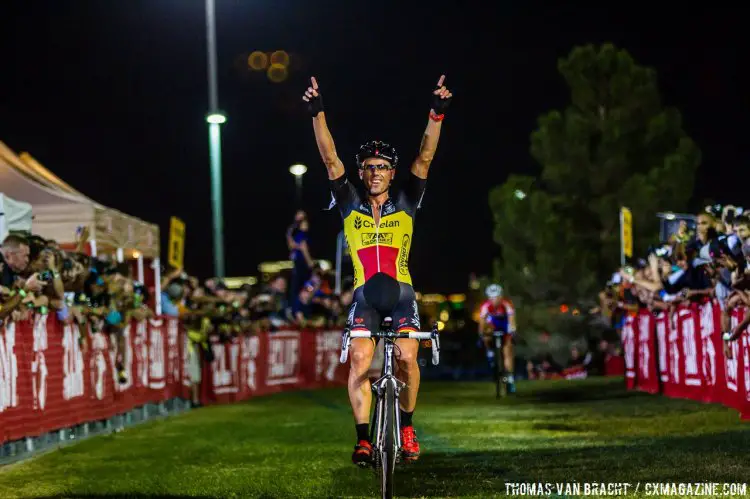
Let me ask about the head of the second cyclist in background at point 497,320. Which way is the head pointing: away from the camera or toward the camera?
toward the camera

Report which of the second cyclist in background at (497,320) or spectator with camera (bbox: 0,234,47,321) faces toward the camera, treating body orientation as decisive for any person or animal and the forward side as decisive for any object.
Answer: the second cyclist in background

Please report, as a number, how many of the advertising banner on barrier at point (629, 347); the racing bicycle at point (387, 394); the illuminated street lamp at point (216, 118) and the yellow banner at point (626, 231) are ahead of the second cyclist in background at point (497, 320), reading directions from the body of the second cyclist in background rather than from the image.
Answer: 1

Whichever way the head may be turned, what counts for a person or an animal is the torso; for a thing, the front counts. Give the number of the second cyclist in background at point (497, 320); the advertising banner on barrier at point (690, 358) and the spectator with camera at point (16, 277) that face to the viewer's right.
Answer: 1

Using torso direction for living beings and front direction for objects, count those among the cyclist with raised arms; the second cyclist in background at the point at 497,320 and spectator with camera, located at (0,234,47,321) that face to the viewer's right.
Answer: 1

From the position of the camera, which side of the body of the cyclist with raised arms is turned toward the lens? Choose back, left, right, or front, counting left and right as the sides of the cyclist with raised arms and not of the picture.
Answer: front

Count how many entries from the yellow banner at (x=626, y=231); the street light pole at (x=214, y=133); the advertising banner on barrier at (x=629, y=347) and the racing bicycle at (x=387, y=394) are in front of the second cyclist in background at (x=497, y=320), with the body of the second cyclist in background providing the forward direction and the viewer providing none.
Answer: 1

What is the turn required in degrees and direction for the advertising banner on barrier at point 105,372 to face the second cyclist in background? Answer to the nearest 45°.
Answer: approximately 90° to its left

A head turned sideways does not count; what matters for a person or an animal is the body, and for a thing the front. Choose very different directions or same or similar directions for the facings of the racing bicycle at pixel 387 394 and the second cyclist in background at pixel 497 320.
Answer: same or similar directions

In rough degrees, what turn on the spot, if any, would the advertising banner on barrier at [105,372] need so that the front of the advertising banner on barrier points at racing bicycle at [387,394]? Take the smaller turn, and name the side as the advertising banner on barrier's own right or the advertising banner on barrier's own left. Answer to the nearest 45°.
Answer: approximately 45° to the advertising banner on barrier's own right

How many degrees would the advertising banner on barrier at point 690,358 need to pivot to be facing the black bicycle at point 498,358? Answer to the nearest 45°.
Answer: approximately 90° to its right

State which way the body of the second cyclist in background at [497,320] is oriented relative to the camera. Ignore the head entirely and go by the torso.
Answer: toward the camera

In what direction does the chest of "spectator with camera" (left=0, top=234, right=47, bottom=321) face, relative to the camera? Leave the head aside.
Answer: to the viewer's right

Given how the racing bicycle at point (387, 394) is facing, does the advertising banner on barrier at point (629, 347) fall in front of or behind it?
behind
